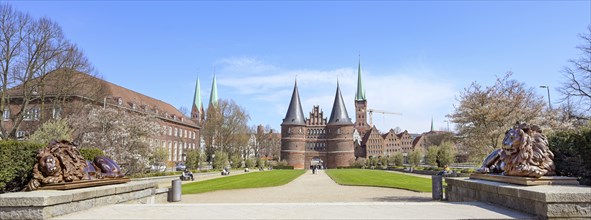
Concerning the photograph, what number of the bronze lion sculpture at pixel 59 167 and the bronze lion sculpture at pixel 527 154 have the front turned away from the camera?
0

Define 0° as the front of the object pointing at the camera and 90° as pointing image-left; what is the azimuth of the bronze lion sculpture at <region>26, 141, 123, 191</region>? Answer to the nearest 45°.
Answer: approximately 45°

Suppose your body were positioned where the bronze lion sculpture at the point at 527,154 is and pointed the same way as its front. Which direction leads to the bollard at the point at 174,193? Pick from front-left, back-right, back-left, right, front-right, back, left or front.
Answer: back-right

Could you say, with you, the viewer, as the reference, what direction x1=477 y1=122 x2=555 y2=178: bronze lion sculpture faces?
facing the viewer and to the right of the viewer

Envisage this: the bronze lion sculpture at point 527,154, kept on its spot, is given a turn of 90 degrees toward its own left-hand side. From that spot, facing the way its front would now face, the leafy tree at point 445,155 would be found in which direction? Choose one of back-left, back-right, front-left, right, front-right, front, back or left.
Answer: front-left
